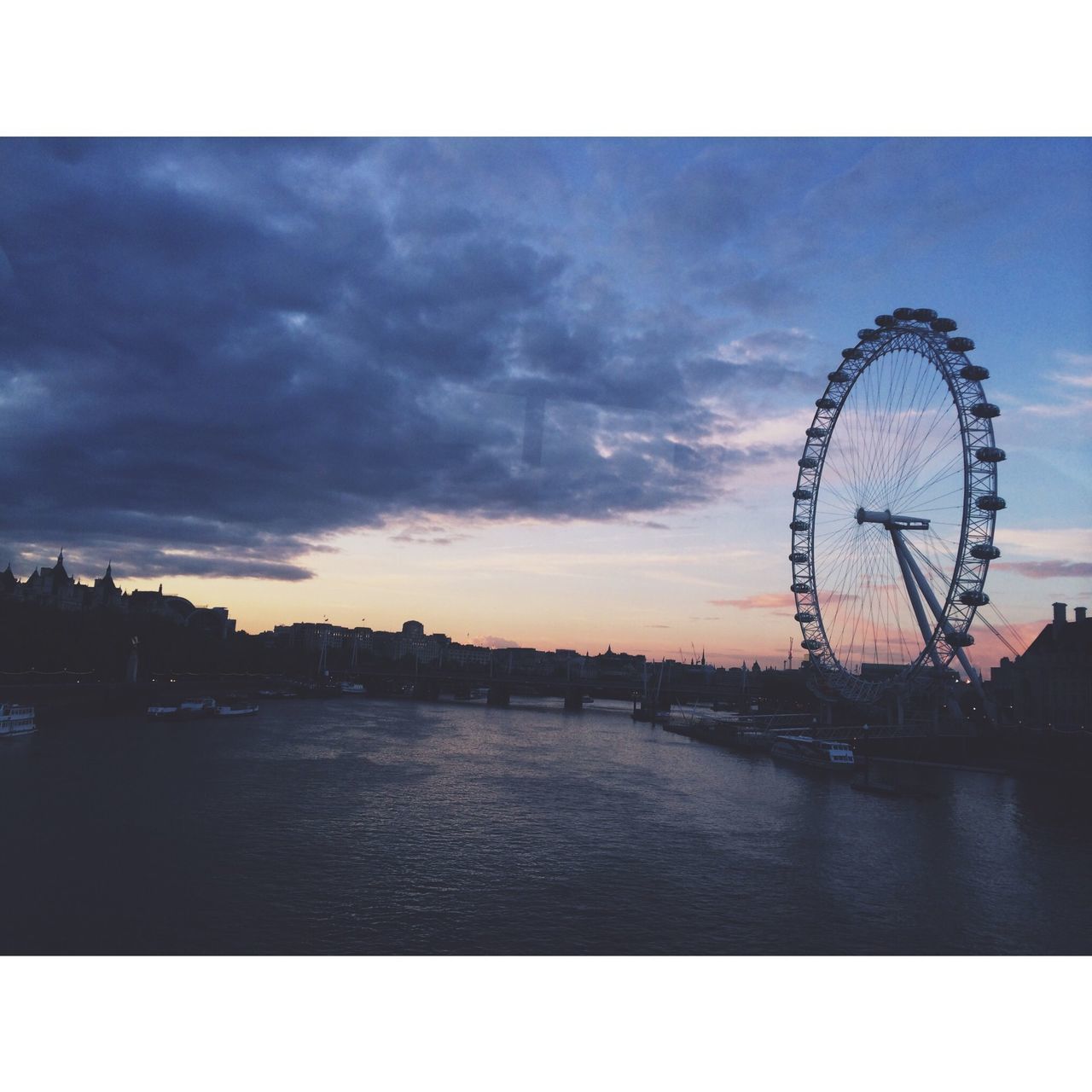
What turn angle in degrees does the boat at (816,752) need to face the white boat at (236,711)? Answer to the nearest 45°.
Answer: approximately 45° to its left

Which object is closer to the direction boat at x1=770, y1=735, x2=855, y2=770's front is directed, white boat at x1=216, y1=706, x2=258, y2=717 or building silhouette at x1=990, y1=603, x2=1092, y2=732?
the white boat

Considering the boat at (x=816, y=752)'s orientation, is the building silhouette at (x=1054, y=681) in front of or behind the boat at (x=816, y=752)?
behind

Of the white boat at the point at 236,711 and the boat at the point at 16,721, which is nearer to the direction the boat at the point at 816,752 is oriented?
the white boat

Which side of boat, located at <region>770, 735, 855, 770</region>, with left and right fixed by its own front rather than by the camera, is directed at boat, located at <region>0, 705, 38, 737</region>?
left

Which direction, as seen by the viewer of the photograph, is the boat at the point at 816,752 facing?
facing away from the viewer and to the left of the viewer

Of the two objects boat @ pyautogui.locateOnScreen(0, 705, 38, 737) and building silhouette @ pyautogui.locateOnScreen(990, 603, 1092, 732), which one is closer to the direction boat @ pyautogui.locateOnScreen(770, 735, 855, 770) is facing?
the boat
